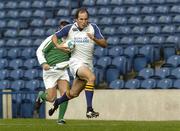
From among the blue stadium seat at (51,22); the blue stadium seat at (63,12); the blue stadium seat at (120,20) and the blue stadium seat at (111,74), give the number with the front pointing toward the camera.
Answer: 4

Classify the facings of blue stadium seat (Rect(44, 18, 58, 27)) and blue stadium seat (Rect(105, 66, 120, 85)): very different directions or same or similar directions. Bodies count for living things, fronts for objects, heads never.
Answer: same or similar directions

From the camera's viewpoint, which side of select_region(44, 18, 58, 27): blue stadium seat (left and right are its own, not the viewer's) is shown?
front

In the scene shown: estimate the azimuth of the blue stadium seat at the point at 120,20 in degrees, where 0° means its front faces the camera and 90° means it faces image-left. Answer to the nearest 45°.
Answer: approximately 0°

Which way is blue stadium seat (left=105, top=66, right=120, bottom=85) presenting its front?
toward the camera

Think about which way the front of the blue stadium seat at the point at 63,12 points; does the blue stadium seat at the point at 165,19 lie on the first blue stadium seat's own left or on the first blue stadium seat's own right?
on the first blue stadium seat's own left

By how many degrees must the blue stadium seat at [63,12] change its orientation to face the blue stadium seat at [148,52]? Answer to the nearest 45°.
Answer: approximately 45° to its left

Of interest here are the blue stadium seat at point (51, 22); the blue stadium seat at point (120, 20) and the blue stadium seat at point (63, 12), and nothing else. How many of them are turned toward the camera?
3

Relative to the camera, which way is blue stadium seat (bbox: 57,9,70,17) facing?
toward the camera
